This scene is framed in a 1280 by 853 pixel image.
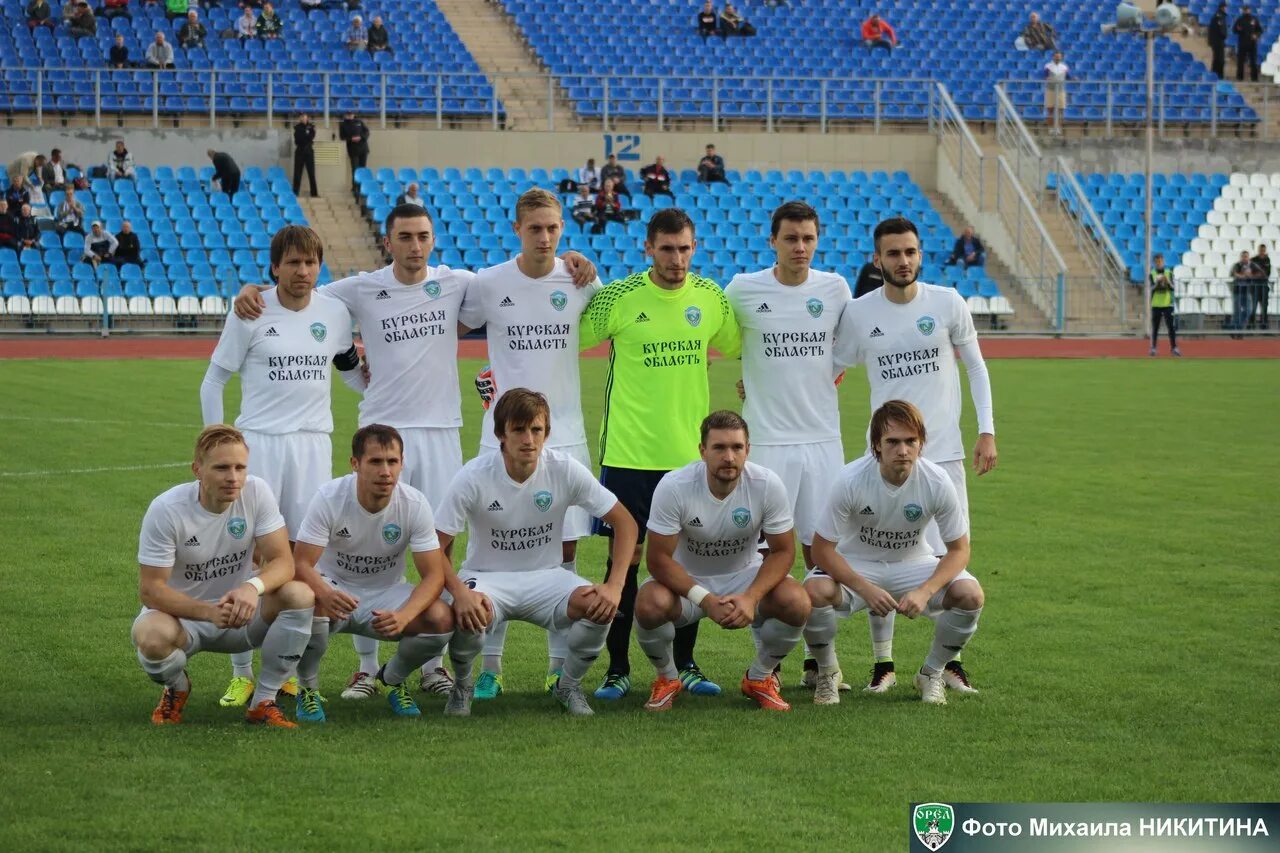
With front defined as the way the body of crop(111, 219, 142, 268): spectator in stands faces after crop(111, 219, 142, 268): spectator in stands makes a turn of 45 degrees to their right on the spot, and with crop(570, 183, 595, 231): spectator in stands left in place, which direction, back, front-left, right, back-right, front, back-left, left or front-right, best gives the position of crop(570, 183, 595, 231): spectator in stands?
back-left

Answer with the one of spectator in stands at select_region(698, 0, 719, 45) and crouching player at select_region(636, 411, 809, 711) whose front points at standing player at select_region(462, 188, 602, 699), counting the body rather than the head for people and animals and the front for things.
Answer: the spectator in stands

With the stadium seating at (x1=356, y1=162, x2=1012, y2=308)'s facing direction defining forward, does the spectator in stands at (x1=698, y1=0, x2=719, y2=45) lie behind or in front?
behind

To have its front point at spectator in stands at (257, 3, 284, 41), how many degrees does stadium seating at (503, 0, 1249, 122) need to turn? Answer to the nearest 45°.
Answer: approximately 45° to its right

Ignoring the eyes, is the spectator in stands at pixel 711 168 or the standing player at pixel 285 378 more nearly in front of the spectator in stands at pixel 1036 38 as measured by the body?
the standing player

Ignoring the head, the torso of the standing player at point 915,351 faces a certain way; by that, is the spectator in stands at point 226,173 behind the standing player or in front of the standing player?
behind

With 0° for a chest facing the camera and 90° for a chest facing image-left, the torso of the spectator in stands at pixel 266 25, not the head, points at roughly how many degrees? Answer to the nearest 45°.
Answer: approximately 0°

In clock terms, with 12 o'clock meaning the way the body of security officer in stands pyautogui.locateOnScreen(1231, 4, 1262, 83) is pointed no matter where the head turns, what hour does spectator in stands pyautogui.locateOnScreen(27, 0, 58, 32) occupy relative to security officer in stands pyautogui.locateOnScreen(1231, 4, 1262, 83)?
spectator in stands pyautogui.locateOnScreen(27, 0, 58, 32) is roughly at 2 o'clock from security officer in stands pyautogui.locateOnScreen(1231, 4, 1262, 83).

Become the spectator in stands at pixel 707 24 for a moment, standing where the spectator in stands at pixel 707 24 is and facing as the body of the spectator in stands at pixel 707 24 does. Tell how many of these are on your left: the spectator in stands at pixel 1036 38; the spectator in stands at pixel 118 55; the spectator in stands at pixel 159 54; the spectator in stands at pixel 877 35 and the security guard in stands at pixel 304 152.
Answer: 2

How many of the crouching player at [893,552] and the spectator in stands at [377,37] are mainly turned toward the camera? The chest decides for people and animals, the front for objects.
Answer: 2

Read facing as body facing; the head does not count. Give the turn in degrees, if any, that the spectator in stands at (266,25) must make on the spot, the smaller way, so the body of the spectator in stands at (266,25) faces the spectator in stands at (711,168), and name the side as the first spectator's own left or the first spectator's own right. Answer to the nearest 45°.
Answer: approximately 90° to the first spectator's own left

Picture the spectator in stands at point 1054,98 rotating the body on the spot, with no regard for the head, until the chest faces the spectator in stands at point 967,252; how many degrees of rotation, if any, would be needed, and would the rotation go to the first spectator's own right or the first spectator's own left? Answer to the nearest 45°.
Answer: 0° — they already face them

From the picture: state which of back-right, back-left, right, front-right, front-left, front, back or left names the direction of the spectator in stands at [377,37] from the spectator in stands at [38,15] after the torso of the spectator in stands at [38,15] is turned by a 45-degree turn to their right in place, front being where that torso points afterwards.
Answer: back-left
